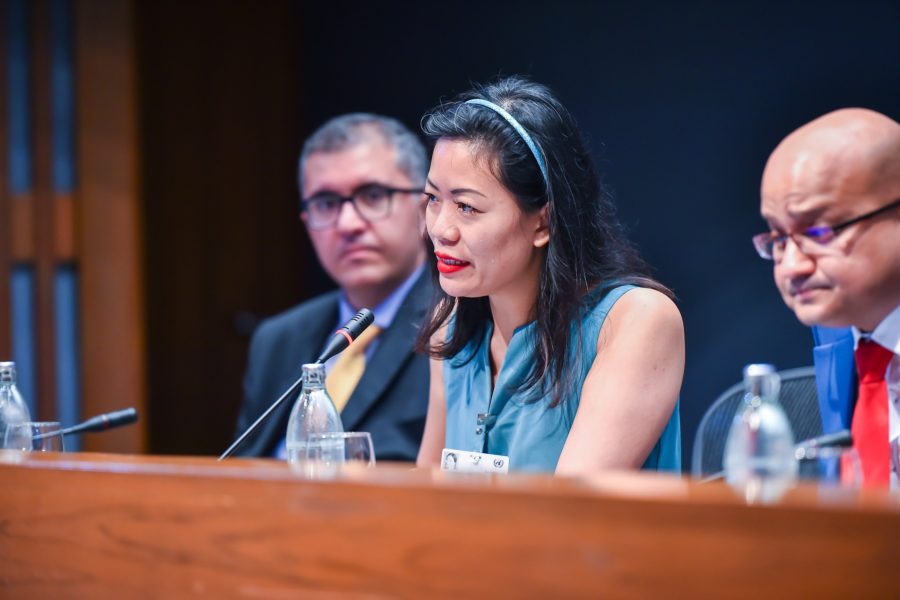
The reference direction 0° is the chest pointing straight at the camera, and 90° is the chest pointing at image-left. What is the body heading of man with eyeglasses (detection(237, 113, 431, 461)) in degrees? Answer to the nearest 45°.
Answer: approximately 45°

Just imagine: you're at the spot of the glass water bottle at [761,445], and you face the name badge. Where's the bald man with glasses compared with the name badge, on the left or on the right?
right

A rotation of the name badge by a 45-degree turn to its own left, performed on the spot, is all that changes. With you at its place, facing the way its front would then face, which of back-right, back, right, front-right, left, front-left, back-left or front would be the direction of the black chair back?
left

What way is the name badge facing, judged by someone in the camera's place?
facing the viewer

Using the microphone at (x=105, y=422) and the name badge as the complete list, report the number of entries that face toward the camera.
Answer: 1

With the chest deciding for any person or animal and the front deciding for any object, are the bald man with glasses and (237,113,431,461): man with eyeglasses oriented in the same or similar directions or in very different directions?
same or similar directions

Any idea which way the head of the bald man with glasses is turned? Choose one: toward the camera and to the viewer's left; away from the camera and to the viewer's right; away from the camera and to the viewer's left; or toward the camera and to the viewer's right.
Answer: toward the camera and to the viewer's left

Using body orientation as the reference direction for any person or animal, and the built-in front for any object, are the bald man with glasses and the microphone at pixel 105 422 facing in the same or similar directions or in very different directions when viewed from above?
very different directions

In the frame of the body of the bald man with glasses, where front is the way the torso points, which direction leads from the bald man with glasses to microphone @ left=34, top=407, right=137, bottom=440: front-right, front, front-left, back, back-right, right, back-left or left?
front-right
